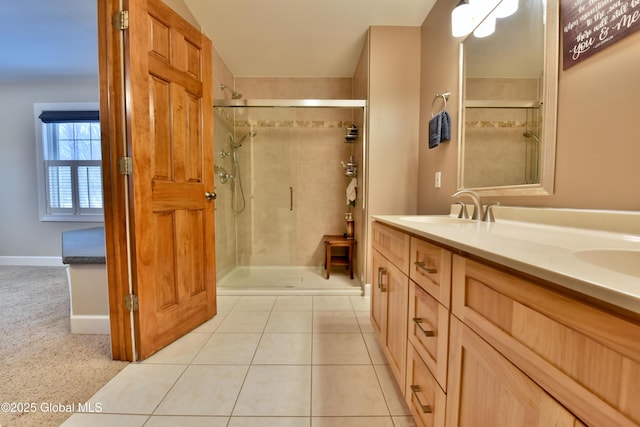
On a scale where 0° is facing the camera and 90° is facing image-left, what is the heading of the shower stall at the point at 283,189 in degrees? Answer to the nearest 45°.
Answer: approximately 0°

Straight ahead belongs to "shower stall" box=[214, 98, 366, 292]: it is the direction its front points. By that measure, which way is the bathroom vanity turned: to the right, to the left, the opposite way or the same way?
to the right

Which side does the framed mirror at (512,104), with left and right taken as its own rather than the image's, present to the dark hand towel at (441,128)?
right

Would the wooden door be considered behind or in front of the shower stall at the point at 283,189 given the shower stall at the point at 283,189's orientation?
in front

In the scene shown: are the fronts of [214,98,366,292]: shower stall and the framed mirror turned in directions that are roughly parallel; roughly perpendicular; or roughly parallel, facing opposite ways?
roughly perpendicular

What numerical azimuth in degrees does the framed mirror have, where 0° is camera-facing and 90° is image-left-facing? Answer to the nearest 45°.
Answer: approximately 45°

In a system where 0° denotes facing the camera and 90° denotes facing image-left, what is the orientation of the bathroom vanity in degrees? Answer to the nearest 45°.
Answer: approximately 45°

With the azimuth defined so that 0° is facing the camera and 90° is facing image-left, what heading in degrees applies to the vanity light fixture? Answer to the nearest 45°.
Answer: approximately 45°

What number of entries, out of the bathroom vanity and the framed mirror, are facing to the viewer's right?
0
